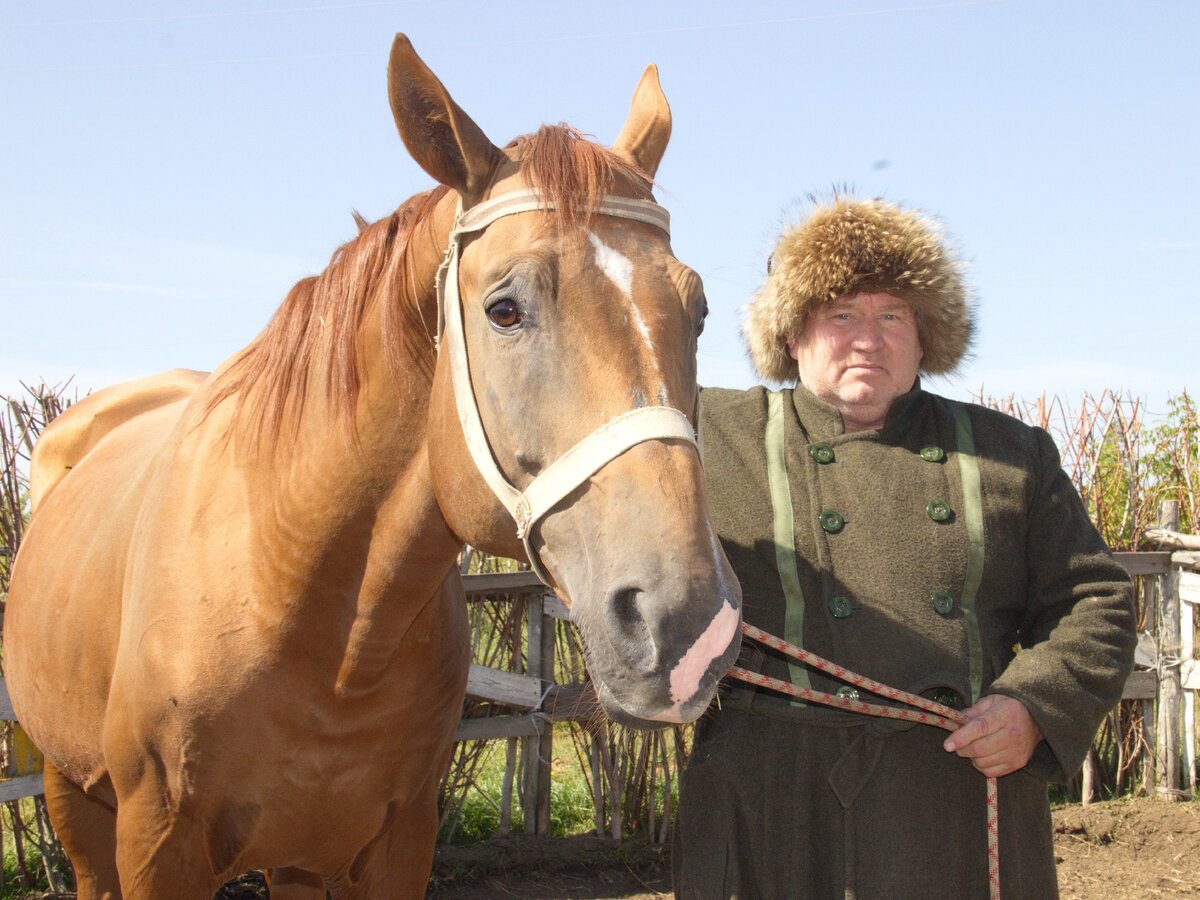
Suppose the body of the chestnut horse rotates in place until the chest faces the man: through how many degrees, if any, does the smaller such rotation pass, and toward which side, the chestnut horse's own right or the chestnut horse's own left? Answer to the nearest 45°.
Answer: approximately 45° to the chestnut horse's own left

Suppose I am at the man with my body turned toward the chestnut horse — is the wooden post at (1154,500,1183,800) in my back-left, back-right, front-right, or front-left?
back-right

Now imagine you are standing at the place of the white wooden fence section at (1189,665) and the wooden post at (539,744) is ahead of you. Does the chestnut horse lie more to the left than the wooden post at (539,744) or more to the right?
left

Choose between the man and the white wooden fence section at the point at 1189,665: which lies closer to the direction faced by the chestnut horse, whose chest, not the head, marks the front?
the man

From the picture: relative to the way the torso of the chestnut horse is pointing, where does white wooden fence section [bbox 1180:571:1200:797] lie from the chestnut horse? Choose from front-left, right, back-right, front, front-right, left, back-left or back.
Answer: left

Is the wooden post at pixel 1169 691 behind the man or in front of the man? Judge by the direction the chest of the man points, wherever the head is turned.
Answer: behind

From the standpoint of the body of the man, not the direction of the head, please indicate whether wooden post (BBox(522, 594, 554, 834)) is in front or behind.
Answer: behind

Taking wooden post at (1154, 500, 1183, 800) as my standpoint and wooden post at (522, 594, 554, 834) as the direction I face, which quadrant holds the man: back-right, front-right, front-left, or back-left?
front-left

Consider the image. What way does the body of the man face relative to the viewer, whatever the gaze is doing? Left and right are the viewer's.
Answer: facing the viewer

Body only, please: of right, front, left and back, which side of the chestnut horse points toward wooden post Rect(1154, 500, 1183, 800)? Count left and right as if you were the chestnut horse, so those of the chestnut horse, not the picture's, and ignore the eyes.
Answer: left

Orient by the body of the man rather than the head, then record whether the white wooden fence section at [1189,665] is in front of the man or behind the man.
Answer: behind

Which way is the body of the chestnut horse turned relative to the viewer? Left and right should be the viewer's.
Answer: facing the viewer and to the right of the viewer

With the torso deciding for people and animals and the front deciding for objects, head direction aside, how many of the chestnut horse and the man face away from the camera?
0

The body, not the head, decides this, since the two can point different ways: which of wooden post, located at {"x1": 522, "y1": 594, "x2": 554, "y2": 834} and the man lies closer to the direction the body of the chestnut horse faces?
the man
